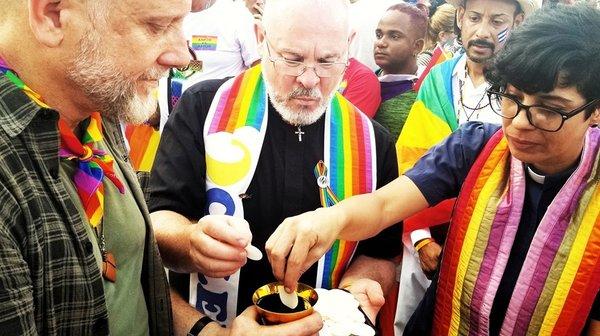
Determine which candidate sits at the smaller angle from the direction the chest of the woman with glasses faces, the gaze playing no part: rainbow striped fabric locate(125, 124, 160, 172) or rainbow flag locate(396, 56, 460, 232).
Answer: the rainbow striped fabric

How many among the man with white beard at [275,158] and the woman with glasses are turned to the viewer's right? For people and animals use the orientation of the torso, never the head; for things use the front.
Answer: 0

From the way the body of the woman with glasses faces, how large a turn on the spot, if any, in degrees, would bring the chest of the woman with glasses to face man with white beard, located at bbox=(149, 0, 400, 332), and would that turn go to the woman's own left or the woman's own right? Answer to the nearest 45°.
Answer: approximately 45° to the woman's own right

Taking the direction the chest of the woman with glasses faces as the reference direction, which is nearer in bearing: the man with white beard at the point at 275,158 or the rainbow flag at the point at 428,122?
the man with white beard

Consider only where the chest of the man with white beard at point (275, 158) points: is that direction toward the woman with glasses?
no

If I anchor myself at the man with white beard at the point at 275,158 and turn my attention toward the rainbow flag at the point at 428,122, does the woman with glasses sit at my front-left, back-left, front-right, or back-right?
front-right

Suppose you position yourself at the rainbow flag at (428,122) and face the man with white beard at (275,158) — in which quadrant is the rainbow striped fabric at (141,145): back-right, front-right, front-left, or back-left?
front-right

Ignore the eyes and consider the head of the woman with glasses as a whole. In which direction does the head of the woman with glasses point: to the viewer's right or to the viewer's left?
to the viewer's left

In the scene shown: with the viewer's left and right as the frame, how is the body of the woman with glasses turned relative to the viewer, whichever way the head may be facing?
facing the viewer and to the left of the viewer

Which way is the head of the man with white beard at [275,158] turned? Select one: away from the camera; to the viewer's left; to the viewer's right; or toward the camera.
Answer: toward the camera

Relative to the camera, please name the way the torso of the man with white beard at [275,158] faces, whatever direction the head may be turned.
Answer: toward the camera
